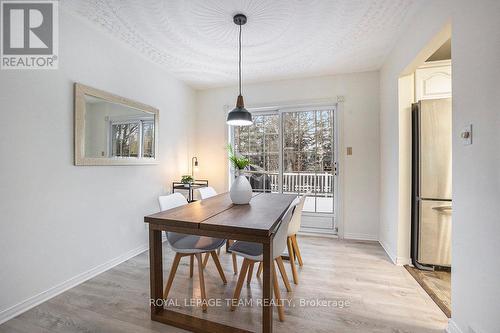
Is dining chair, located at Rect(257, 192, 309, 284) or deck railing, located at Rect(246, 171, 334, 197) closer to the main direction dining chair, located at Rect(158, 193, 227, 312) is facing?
the dining chair

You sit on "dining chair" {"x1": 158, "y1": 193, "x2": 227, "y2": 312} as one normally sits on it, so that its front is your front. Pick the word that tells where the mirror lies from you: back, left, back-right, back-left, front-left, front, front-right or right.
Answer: back

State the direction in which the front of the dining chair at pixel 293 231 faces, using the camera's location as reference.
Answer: facing to the left of the viewer

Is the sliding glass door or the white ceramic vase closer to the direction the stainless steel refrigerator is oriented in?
the white ceramic vase

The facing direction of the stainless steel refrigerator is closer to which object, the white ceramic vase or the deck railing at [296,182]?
the white ceramic vase

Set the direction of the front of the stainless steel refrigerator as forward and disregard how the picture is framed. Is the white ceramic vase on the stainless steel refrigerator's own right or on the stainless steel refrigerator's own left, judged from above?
on the stainless steel refrigerator's own right

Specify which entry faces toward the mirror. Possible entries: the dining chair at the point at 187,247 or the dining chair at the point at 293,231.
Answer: the dining chair at the point at 293,231
